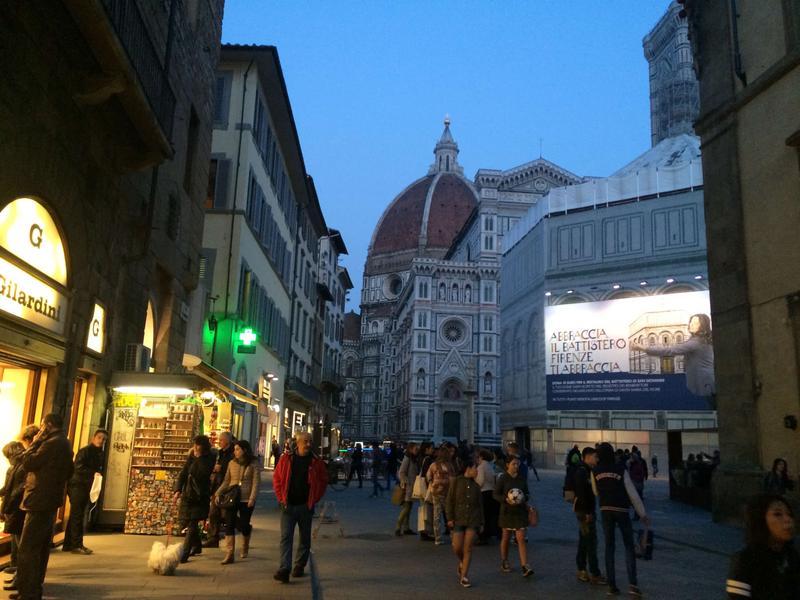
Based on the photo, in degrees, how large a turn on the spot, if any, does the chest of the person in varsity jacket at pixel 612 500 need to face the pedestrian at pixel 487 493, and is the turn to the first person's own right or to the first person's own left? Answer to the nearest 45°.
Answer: approximately 45° to the first person's own left

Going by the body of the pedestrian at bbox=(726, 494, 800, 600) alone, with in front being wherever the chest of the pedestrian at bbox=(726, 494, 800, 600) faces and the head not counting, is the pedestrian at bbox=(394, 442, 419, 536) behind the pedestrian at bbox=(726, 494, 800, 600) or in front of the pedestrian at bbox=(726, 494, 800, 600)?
behind

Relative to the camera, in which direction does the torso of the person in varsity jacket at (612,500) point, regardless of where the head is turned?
away from the camera

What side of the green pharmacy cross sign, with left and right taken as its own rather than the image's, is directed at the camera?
front

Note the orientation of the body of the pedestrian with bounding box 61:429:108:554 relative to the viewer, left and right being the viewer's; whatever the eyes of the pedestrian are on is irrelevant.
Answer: facing to the right of the viewer

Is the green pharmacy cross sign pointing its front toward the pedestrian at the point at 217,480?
yes

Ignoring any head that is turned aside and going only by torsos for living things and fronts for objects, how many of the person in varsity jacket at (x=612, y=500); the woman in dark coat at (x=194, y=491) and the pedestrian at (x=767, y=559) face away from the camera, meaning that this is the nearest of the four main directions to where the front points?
1

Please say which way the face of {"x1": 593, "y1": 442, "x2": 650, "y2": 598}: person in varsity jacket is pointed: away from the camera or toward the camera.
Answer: away from the camera

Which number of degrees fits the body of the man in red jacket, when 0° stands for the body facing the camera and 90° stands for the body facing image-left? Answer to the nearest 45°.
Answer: approximately 0°
